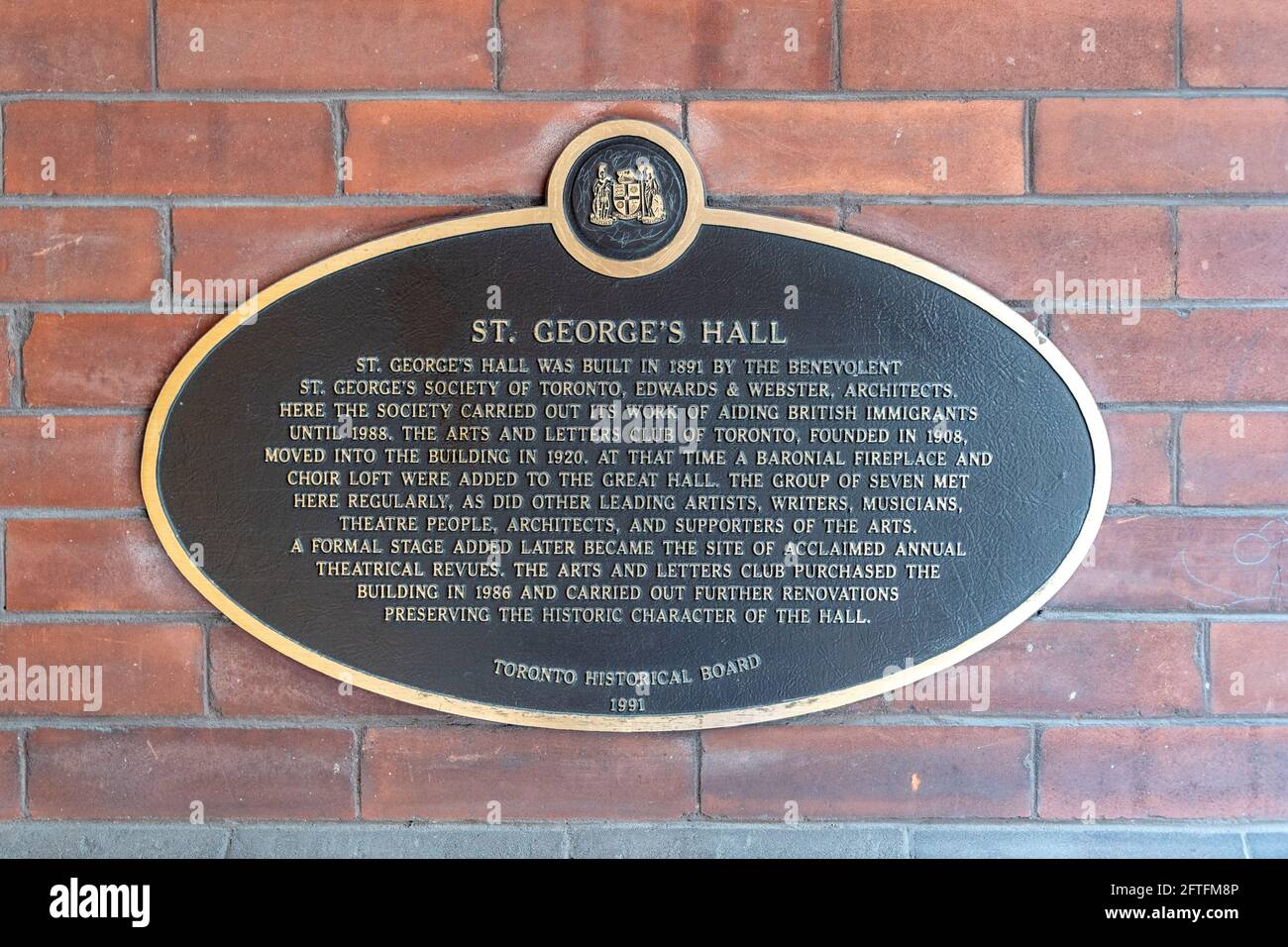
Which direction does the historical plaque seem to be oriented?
toward the camera
